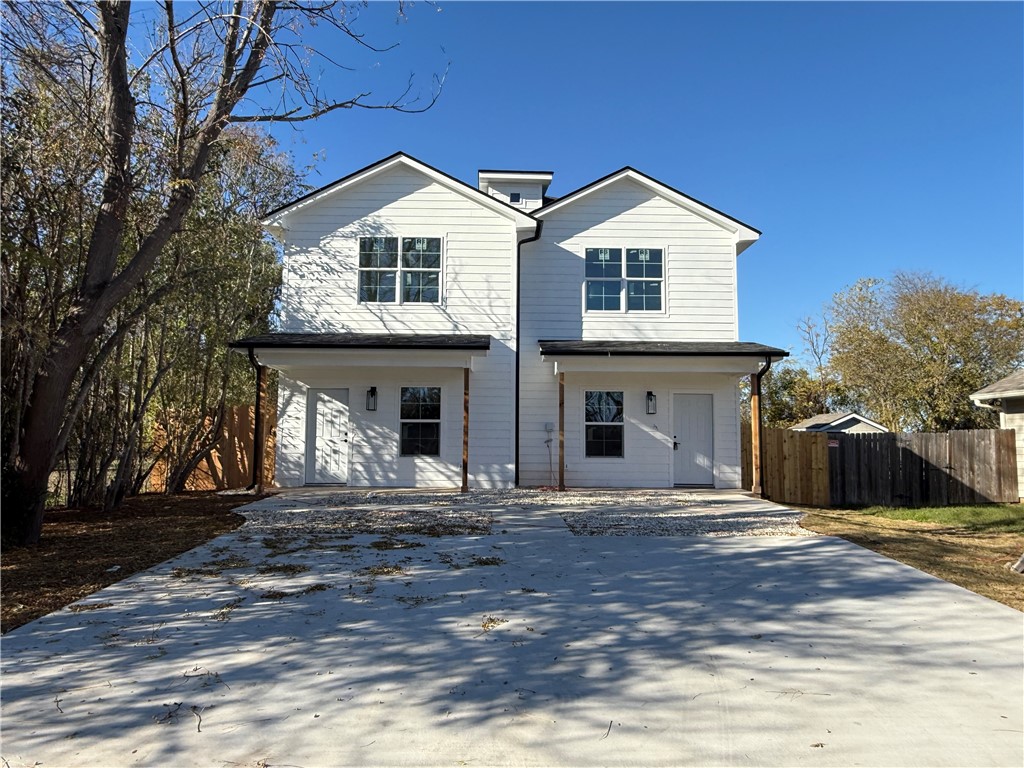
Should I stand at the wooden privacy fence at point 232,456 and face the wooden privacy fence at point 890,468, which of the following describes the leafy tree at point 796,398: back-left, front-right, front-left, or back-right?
front-left

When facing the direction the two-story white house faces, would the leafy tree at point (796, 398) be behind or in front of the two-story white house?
behind

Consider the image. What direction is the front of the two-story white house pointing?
toward the camera

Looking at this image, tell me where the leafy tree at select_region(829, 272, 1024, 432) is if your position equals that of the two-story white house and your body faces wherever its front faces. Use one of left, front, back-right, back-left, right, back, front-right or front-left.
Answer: back-left

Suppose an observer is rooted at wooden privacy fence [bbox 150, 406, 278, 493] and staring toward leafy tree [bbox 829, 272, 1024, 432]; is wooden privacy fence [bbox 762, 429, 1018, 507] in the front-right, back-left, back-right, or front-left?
front-right

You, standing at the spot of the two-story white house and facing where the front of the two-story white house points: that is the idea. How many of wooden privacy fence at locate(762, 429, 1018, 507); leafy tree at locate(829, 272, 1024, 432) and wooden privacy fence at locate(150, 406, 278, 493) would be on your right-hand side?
1

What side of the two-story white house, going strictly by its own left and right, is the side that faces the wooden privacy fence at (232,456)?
right

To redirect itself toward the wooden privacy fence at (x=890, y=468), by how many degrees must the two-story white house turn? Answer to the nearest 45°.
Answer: approximately 90° to its left
